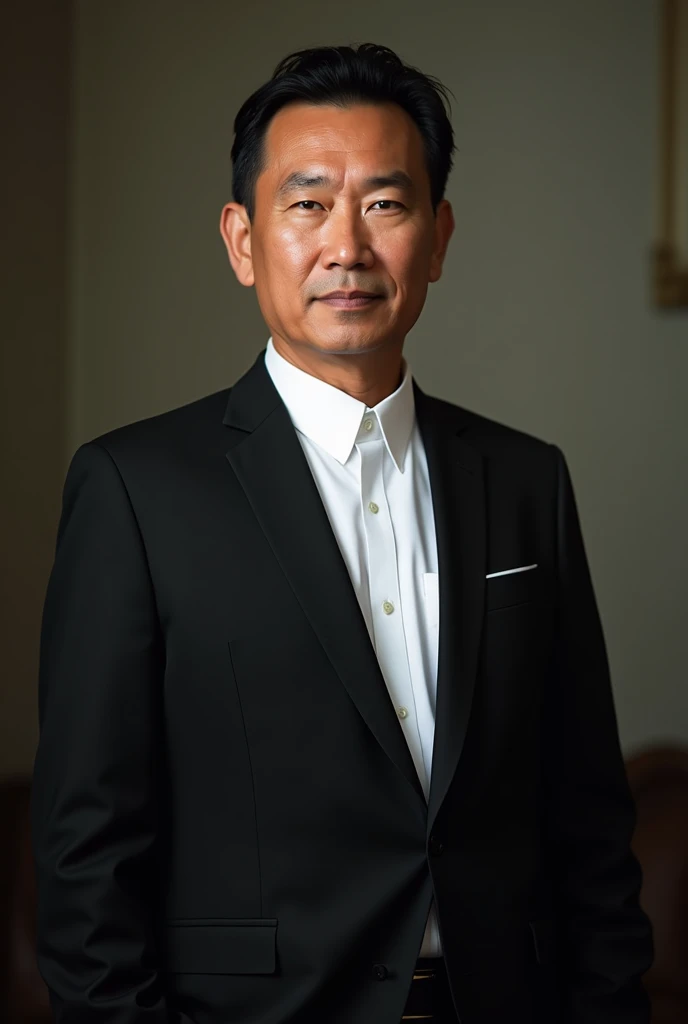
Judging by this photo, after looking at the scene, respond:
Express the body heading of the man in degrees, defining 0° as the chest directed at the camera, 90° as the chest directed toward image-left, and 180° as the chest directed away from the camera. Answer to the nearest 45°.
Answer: approximately 315°

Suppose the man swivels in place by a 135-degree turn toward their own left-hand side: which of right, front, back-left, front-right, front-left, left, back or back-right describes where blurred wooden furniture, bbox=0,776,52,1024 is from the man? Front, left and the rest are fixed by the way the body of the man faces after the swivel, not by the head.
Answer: front-left
